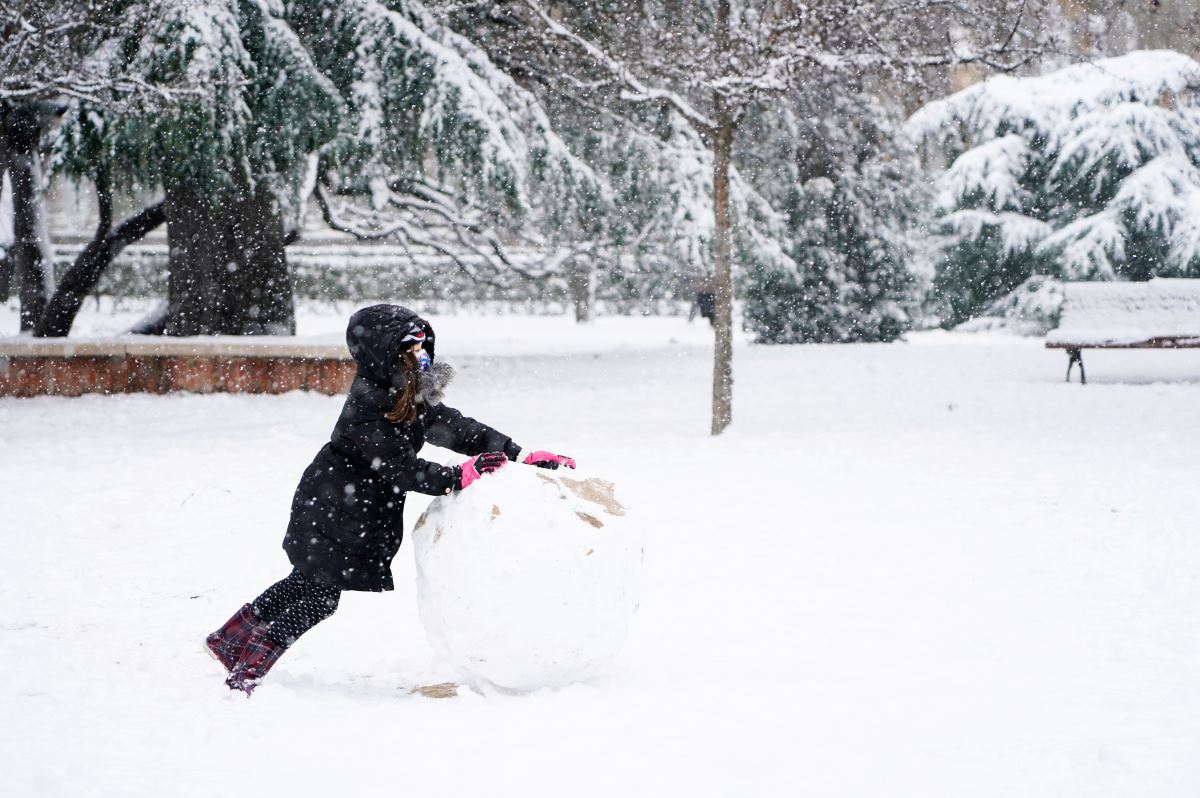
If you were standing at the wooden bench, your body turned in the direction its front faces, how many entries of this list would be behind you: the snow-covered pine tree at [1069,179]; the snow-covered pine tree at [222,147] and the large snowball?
1

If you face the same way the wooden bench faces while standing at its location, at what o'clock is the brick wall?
The brick wall is roughly at 2 o'clock from the wooden bench.

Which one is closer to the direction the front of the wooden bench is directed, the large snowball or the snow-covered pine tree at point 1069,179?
the large snowball

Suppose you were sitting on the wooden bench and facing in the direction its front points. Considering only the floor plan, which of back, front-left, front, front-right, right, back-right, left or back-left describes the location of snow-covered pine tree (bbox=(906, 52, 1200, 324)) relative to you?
back

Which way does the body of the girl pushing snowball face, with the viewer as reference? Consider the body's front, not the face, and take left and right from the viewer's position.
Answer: facing to the right of the viewer

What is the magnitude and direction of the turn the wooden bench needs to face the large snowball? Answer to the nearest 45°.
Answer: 0° — it already faces it

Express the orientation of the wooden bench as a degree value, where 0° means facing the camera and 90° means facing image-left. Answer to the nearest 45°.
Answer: approximately 0°

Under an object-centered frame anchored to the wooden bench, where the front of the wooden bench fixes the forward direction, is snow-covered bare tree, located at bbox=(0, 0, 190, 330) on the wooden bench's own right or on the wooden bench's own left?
on the wooden bench's own right

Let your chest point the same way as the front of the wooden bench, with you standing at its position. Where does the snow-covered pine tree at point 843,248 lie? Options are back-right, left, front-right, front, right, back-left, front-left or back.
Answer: back-right

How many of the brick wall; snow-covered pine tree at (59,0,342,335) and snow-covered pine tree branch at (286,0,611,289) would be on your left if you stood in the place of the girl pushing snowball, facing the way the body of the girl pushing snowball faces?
3

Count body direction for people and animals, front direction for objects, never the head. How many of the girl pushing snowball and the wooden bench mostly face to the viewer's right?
1
